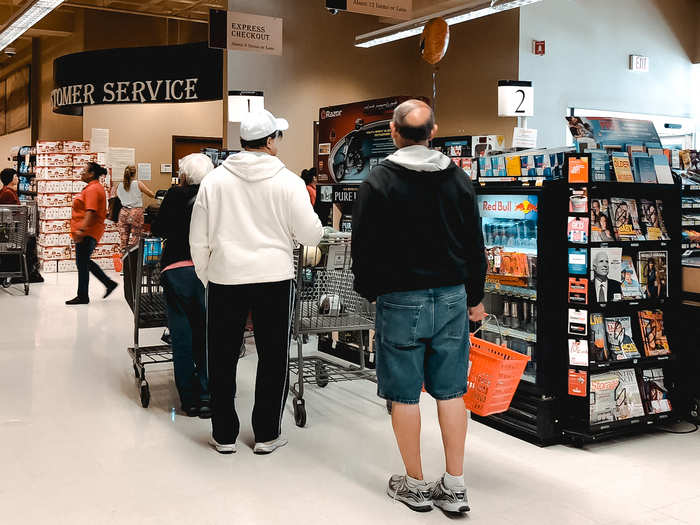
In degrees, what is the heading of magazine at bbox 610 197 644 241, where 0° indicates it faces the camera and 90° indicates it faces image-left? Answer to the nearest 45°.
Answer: approximately 0°

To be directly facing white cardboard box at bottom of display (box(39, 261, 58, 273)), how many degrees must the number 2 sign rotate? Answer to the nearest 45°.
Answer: approximately 90° to its right

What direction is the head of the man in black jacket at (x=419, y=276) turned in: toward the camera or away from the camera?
away from the camera

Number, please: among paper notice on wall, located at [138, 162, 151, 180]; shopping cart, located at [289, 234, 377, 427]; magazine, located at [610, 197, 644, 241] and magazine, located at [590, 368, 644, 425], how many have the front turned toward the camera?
3

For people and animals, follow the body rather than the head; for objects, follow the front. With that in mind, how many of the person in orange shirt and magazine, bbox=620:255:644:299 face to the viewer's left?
1

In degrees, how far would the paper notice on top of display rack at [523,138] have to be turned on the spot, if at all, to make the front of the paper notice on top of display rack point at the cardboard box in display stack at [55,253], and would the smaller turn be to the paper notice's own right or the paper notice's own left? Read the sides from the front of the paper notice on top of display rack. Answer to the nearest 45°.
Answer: approximately 135° to the paper notice's own right

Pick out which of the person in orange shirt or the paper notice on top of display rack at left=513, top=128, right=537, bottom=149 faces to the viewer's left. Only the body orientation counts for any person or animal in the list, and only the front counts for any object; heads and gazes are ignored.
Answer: the person in orange shirt

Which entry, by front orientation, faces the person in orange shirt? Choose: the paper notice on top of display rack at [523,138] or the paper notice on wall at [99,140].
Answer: the paper notice on wall at [99,140]

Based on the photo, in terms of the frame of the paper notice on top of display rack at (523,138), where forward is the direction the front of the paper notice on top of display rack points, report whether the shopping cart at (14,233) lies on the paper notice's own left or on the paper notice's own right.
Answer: on the paper notice's own right
